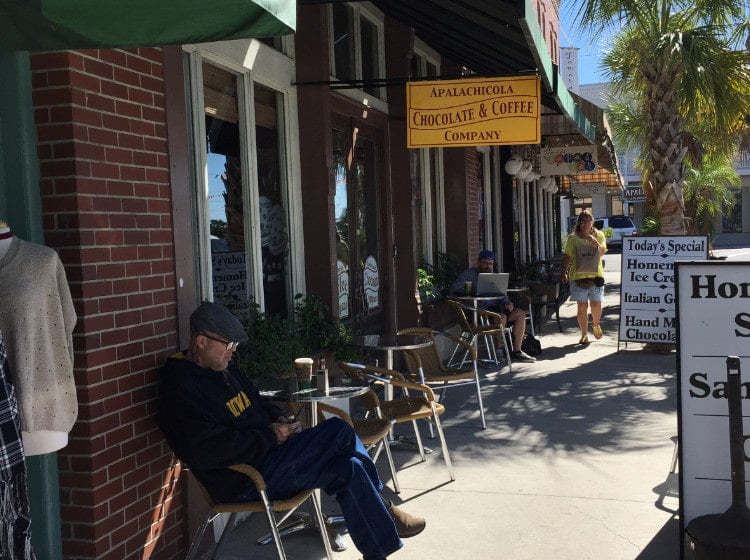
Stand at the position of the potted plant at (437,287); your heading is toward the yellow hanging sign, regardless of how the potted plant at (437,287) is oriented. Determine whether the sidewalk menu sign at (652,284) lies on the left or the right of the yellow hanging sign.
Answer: left

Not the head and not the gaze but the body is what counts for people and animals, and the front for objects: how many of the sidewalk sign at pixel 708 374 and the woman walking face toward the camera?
2

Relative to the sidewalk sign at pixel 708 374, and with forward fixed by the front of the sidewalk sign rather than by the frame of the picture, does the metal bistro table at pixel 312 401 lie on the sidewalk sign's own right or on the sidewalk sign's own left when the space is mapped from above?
on the sidewalk sign's own right

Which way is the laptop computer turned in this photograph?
away from the camera

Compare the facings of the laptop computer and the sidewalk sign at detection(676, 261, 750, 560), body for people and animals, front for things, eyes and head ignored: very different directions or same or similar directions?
very different directions

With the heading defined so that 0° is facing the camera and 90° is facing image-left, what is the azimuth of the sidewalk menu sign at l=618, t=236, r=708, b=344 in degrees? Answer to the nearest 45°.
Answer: approximately 0°

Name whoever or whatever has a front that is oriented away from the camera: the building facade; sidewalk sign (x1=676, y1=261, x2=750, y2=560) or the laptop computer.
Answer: the laptop computer

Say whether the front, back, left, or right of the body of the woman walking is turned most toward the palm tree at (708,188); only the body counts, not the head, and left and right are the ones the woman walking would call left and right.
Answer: back

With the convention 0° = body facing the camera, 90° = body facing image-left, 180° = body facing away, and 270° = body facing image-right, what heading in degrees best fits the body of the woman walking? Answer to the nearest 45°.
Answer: approximately 0°

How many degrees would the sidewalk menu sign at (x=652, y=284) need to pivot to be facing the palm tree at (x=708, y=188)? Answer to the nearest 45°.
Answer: approximately 180°

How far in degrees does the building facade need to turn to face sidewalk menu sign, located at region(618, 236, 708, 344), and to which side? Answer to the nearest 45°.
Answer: approximately 90° to its left

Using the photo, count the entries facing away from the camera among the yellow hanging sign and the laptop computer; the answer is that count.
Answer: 1
